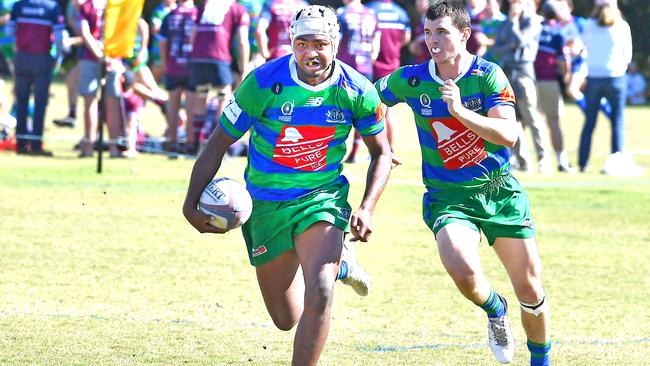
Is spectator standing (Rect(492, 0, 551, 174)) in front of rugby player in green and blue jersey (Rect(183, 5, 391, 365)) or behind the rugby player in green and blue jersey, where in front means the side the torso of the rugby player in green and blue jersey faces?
behind

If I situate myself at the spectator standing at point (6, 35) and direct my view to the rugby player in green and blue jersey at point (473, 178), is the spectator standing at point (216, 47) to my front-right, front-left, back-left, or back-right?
front-left

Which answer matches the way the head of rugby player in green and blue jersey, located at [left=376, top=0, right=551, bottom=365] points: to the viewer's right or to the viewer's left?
to the viewer's left

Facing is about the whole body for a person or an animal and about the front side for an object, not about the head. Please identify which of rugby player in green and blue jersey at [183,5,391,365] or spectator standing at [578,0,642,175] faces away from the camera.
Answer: the spectator standing

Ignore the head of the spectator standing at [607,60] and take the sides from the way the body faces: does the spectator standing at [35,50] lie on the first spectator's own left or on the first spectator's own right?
on the first spectator's own left

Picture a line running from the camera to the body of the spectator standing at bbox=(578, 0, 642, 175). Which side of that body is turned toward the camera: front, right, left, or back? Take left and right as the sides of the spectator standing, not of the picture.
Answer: back

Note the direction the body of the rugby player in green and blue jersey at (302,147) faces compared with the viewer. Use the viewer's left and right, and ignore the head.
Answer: facing the viewer

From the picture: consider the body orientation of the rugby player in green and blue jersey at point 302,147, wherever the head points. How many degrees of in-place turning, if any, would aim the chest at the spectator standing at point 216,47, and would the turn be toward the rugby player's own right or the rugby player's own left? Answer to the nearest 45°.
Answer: approximately 180°
